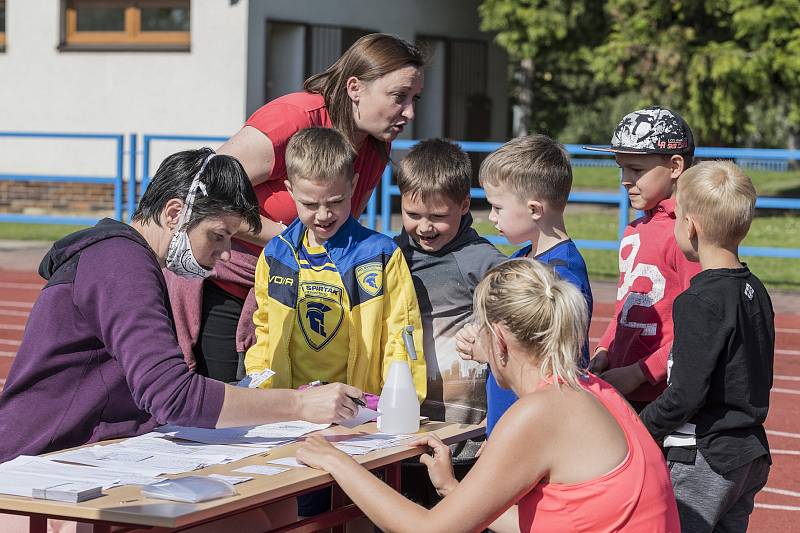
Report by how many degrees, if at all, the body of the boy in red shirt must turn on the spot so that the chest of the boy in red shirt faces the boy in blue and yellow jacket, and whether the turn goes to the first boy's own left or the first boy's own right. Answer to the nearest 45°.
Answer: approximately 45° to the first boy's own right

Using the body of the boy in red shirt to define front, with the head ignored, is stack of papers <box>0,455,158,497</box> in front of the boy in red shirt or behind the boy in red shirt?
in front

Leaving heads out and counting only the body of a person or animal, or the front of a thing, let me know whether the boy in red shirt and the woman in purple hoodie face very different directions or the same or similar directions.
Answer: very different directions

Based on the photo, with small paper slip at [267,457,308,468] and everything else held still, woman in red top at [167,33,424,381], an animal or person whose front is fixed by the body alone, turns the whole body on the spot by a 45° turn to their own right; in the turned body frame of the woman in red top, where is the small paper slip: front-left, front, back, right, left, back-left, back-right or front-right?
front

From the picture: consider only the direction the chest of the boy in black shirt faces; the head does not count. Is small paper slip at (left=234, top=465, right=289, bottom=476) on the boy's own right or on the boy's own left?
on the boy's own left

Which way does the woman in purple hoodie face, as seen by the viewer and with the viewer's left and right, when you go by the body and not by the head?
facing to the right of the viewer

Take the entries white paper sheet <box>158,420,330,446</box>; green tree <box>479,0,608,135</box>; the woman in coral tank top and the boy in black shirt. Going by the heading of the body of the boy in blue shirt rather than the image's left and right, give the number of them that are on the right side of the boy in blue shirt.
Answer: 1

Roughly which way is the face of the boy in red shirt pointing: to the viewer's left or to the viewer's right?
to the viewer's left

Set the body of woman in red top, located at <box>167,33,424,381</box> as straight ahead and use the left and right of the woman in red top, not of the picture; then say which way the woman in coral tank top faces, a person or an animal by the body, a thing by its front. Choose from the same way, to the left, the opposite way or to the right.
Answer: the opposite way

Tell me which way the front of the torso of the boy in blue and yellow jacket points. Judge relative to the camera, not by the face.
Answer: toward the camera

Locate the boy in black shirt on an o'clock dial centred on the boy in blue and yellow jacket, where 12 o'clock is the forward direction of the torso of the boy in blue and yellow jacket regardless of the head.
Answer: The boy in black shirt is roughly at 10 o'clock from the boy in blue and yellow jacket.

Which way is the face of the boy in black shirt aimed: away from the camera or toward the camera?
away from the camera

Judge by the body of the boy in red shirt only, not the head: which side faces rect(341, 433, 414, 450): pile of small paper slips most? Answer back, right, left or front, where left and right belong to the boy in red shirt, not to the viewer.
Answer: front

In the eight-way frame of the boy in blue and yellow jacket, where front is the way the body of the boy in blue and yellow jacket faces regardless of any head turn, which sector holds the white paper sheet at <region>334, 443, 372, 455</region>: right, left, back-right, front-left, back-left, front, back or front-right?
front
